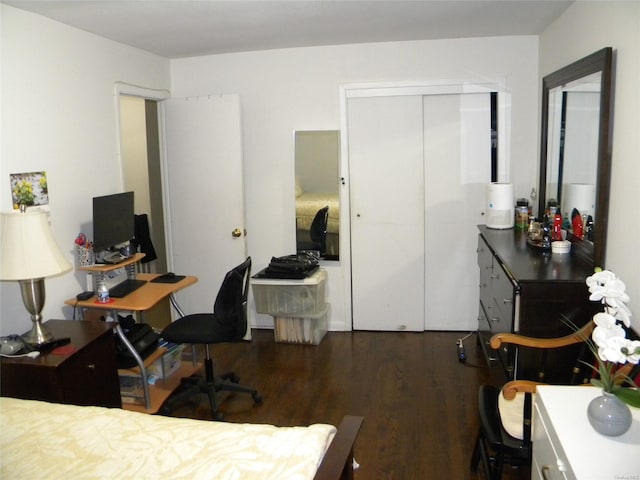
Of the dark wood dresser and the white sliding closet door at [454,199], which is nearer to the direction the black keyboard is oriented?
the dark wood dresser

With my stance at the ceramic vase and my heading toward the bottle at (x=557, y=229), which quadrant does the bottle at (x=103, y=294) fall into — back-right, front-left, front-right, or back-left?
front-left

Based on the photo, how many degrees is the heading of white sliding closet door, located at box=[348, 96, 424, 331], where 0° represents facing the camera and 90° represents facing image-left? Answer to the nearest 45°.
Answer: approximately 0°

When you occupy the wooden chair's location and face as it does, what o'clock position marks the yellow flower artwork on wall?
The yellow flower artwork on wall is roughly at 12 o'clock from the wooden chair.

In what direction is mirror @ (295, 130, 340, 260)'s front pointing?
toward the camera

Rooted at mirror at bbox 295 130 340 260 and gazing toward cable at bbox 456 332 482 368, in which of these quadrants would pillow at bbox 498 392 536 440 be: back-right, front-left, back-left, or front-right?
front-right

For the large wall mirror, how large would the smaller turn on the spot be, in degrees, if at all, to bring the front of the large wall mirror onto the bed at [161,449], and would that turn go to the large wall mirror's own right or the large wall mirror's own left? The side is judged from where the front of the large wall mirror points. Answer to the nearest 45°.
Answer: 0° — it already faces it

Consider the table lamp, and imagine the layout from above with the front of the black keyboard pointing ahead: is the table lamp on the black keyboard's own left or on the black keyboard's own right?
on the black keyboard's own right

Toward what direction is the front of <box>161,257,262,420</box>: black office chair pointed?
to the viewer's left

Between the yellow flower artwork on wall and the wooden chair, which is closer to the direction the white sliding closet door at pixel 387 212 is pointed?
the wooden chair

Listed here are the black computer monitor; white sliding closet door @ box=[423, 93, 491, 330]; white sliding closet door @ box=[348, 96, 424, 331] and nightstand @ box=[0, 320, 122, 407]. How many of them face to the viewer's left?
0

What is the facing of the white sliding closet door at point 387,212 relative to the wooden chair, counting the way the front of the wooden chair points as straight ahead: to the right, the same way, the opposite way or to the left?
to the left

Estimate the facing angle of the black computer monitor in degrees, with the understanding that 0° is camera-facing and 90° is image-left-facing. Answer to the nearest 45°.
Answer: approximately 315°

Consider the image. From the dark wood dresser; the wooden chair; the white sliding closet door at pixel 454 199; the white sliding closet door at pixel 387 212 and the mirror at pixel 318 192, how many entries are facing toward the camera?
3

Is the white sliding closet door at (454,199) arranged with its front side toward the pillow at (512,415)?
yes

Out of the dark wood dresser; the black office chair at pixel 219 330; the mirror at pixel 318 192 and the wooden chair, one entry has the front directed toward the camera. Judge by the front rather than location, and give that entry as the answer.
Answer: the mirror
